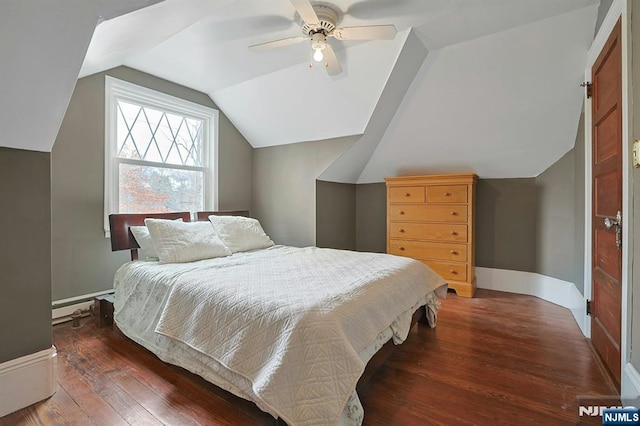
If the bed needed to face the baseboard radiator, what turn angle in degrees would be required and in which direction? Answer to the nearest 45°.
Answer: approximately 180°

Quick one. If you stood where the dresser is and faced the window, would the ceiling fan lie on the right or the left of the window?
left

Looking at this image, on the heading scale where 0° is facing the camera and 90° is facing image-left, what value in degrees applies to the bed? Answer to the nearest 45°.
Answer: approximately 315°

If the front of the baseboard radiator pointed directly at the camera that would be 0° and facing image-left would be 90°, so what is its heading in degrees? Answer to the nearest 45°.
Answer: approximately 315°
